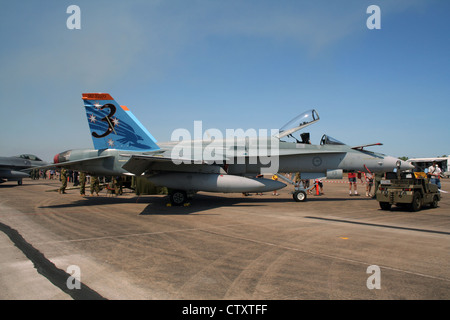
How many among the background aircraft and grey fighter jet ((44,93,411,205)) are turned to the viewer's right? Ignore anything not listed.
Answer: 2

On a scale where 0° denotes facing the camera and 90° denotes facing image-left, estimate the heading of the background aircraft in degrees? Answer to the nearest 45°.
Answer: approximately 270°

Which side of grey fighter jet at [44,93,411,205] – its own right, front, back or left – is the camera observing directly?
right

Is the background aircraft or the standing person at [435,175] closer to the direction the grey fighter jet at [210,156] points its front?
the standing person

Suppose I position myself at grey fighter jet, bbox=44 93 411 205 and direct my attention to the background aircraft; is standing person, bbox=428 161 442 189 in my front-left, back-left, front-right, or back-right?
back-right

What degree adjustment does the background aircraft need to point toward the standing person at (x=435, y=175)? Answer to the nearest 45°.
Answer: approximately 45° to its right

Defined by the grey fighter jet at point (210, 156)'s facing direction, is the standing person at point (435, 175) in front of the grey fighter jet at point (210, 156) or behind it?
in front

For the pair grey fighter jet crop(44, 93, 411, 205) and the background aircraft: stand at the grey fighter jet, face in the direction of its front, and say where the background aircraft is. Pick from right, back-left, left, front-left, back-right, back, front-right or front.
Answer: back-left
